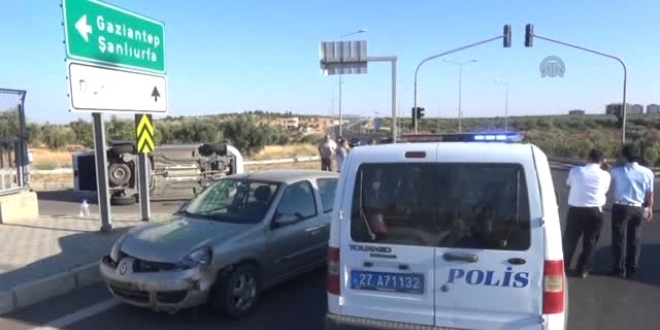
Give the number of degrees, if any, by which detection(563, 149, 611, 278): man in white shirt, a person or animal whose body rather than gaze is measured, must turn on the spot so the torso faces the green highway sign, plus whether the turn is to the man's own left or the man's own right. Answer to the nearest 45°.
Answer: approximately 90° to the man's own left

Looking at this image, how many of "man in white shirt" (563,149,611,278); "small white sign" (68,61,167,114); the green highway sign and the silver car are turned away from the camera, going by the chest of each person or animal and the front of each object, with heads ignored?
1

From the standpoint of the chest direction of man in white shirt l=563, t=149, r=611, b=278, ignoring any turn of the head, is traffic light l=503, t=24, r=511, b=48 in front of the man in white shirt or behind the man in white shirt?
in front

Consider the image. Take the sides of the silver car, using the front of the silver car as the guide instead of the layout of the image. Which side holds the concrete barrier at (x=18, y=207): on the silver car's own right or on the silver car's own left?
on the silver car's own right

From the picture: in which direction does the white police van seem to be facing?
away from the camera

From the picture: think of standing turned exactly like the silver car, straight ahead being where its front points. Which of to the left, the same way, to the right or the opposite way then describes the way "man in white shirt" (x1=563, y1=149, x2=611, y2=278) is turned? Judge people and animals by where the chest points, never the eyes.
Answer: the opposite way

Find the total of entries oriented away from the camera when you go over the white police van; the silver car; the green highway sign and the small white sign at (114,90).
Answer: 1

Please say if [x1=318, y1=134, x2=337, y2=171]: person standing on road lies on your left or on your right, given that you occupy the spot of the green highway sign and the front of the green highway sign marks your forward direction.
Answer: on your left

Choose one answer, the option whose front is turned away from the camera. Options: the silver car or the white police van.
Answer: the white police van

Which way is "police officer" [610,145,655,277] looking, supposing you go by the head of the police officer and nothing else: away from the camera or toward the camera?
away from the camera

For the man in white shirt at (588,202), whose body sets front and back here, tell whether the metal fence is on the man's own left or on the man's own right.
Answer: on the man's own left

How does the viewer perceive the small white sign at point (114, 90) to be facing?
facing the viewer and to the right of the viewer

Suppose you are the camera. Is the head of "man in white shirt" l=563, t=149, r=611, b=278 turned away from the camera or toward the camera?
away from the camera

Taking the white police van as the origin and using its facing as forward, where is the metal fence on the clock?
The metal fence is roughly at 10 o'clock from the white police van.
